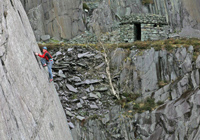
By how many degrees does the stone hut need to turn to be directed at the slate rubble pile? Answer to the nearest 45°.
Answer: approximately 45° to its right

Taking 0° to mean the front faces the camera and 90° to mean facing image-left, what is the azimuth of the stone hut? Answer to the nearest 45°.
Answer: approximately 0°
